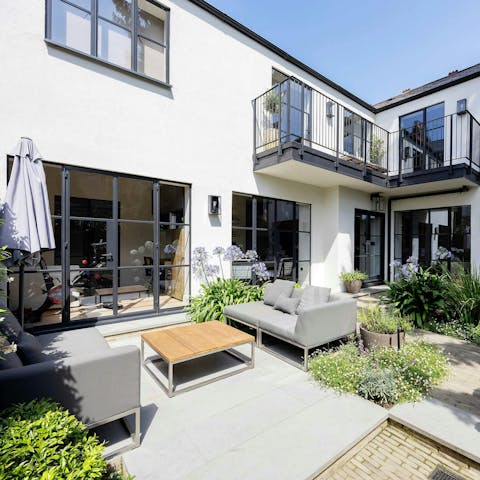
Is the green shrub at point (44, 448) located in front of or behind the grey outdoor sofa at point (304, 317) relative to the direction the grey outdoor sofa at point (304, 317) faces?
in front

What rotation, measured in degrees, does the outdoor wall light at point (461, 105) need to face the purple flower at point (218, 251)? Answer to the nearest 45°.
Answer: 0° — it already faces it

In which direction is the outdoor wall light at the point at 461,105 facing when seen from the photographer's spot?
facing the viewer and to the left of the viewer

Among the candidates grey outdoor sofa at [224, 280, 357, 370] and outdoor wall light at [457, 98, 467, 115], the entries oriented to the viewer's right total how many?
0

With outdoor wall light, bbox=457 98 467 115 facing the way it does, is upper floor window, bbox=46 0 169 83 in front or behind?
in front

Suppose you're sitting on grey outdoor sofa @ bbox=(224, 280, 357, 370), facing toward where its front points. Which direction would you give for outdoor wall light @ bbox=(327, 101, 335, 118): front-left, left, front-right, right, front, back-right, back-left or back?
back-right

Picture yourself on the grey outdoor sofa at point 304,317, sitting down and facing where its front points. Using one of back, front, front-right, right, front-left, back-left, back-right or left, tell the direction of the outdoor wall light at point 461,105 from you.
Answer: back

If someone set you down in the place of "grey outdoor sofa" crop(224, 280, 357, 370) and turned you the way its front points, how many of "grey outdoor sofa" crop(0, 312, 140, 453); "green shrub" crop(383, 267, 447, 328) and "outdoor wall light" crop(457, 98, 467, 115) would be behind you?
2
